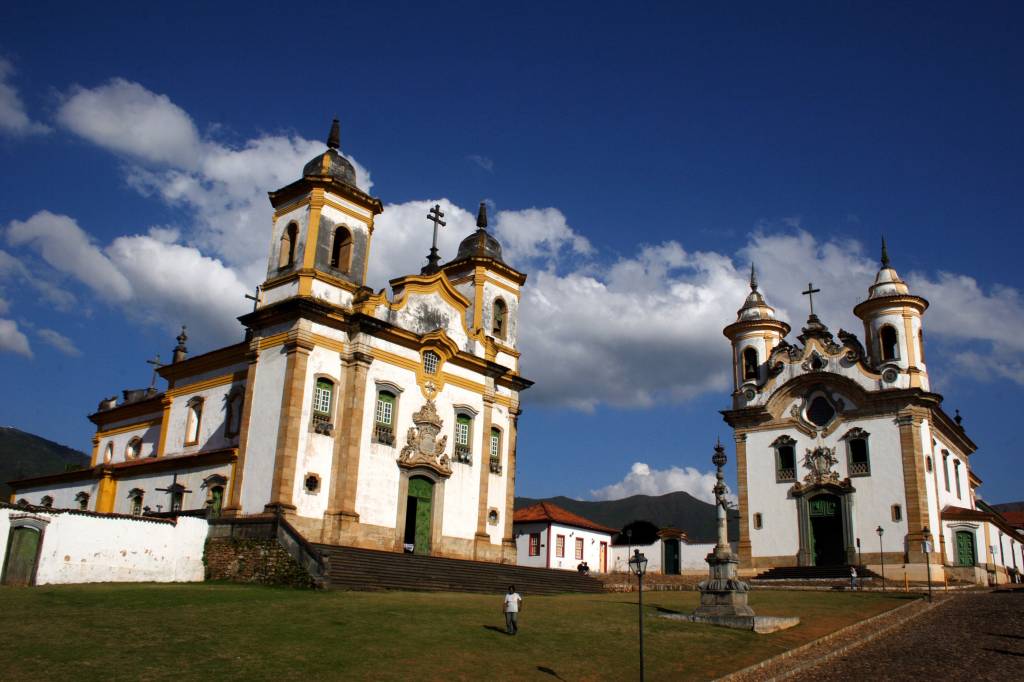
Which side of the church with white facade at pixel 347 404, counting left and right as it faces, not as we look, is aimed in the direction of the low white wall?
right

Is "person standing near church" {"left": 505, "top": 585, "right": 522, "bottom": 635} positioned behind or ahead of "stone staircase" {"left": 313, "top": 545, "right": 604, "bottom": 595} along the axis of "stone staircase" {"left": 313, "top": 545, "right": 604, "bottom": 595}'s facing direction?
ahead

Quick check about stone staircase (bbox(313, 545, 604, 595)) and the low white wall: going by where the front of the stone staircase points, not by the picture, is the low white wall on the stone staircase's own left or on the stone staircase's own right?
on the stone staircase's own right

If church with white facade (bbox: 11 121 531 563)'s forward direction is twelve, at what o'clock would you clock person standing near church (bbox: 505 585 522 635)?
The person standing near church is roughly at 1 o'clock from the church with white facade.

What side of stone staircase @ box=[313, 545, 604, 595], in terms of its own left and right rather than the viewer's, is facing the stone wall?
right

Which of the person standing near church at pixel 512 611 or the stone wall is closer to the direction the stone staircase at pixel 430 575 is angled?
the person standing near church

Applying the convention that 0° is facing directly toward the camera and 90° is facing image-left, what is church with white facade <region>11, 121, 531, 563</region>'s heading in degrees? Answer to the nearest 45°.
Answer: approximately 315°
